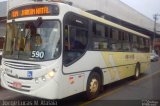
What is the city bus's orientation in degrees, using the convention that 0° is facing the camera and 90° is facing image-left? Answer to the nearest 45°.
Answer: approximately 45°

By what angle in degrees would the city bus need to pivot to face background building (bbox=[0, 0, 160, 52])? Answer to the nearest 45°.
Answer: approximately 135° to its right
